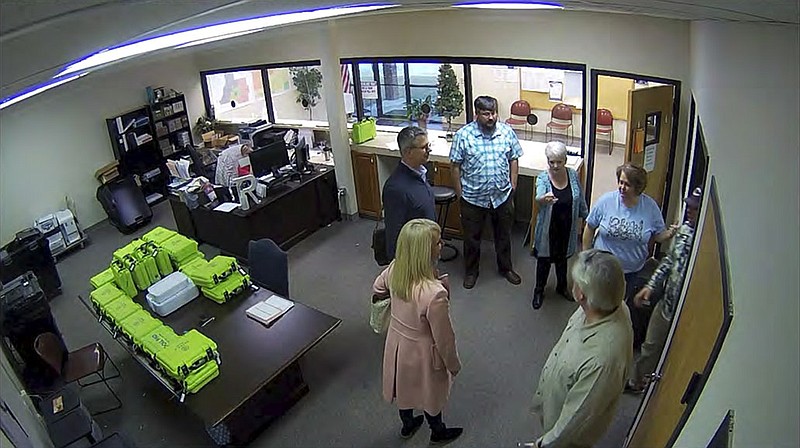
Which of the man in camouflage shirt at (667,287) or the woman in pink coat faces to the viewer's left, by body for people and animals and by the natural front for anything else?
the man in camouflage shirt

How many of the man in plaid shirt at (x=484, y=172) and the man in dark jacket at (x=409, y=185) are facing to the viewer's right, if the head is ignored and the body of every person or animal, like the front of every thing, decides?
1

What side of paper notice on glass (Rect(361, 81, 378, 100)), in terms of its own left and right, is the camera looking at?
front

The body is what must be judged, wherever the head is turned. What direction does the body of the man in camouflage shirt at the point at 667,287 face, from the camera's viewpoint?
to the viewer's left

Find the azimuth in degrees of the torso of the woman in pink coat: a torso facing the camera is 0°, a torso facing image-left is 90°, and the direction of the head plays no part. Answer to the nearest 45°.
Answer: approximately 225°

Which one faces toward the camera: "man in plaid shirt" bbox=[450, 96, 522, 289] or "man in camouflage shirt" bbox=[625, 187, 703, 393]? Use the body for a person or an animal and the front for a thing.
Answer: "man in plaid shirt" bbox=[450, 96, 522, 289]

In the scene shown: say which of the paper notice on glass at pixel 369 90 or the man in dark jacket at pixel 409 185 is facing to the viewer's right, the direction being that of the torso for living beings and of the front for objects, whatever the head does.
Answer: the man in dark jacket

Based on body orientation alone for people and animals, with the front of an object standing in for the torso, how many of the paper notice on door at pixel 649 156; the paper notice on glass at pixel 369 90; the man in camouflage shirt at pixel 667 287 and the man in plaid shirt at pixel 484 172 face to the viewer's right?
0

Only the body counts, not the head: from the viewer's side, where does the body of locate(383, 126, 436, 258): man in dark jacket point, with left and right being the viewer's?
facing to the right of the viewer

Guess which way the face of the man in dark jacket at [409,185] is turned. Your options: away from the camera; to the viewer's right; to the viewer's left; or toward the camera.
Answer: to the viewer's right

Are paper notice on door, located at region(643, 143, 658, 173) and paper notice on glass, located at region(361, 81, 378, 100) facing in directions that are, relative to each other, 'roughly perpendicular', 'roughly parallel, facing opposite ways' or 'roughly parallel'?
roughly perpendicular

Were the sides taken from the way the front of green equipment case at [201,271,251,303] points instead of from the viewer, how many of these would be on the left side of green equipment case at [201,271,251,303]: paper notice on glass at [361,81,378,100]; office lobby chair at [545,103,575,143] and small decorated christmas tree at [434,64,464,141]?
3

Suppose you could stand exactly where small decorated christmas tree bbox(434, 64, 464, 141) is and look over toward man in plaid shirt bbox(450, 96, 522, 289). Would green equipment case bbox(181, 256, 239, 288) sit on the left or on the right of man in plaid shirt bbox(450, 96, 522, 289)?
right

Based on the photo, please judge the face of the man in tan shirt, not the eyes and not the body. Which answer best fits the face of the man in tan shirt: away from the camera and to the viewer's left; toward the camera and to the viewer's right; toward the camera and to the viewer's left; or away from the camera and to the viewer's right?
away from the camera and to the viewer's left

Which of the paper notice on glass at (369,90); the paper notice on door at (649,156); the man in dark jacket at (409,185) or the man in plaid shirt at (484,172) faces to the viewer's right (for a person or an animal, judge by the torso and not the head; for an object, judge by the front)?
the man in dark jacket

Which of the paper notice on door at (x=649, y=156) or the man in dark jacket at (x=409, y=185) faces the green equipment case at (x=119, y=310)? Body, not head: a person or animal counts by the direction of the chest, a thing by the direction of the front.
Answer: the paper notice on door
